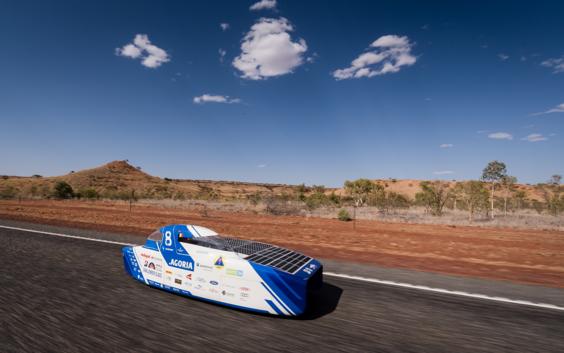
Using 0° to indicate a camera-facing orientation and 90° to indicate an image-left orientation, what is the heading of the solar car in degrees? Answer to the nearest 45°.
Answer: approximately 135°

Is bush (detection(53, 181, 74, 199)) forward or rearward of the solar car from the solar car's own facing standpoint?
forward

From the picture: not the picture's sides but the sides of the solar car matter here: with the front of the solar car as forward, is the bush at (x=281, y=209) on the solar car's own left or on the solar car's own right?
on the solar car's own right

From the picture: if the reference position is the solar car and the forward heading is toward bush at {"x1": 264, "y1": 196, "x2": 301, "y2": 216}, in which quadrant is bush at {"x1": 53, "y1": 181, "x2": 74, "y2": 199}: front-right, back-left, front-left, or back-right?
front-left
